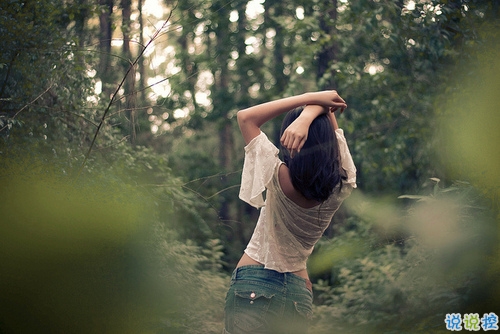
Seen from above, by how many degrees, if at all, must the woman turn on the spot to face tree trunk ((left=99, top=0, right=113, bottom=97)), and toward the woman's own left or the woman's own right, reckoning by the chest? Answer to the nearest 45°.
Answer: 0° — they already face it

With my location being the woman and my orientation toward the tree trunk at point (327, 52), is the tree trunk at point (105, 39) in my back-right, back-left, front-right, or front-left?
front-left

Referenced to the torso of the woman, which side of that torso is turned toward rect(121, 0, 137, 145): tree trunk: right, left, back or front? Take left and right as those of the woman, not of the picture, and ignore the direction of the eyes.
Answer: front

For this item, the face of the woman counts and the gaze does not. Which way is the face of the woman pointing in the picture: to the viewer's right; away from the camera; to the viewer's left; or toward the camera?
away from the camera

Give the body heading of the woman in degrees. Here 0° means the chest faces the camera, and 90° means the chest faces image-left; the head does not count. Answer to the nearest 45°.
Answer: approximately 135°

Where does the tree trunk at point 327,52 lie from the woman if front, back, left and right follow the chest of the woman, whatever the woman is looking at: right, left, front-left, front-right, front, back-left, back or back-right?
front-right

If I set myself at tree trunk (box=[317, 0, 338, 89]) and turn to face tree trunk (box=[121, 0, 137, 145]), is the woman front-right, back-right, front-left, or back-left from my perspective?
front-left
